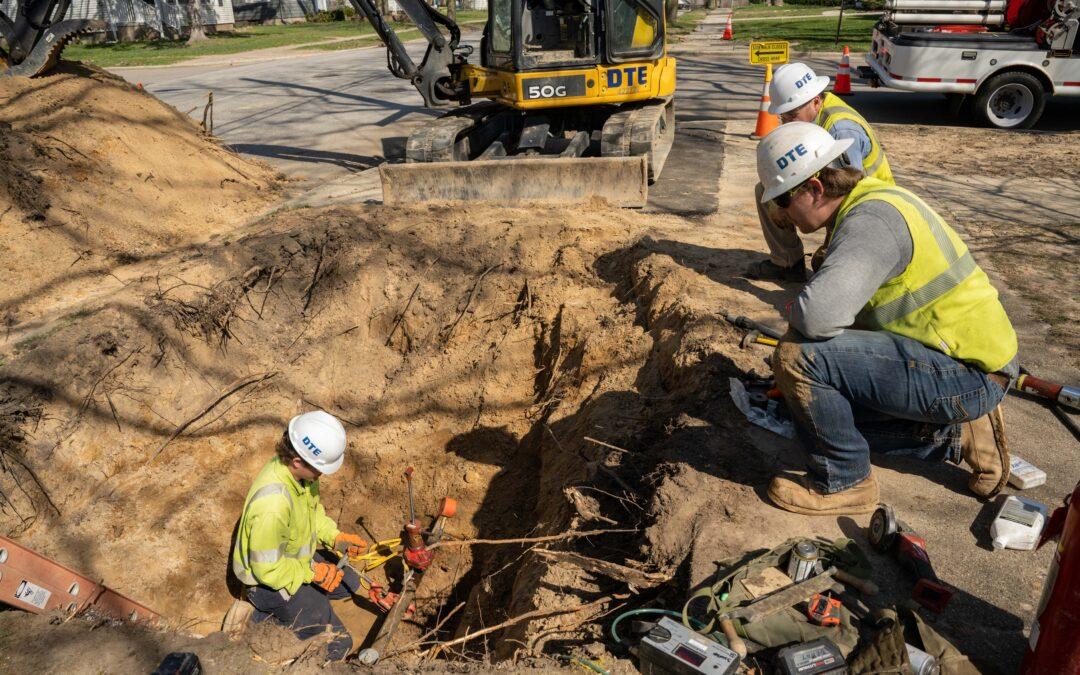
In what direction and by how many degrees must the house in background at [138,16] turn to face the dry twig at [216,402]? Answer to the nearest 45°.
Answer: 0° — it already faces it

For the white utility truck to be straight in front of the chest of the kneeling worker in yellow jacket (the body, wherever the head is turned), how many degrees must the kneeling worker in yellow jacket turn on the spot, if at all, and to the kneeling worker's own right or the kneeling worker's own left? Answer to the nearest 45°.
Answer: approximately 45° to the kneeling worker's own left

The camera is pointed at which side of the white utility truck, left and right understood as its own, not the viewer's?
right

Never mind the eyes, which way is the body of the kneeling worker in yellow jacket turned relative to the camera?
to the viewer's right

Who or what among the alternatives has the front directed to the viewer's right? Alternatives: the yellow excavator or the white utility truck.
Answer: the white utility truck

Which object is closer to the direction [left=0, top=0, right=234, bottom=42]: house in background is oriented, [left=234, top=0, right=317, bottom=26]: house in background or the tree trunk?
the tree trunk

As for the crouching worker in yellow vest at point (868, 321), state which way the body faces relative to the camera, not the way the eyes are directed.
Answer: to the viewer's left

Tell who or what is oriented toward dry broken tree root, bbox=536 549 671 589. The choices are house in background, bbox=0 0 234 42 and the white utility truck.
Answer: the house in background

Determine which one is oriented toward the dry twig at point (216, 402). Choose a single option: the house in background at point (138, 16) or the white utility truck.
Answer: the house in background

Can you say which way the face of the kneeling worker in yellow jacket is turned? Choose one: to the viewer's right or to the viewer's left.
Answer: to the viewer's right

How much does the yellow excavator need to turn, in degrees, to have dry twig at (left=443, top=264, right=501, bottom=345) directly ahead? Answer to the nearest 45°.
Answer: approximately 45° to its left

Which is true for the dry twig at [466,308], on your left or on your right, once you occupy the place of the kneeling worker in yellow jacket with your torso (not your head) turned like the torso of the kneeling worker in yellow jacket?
on your left
